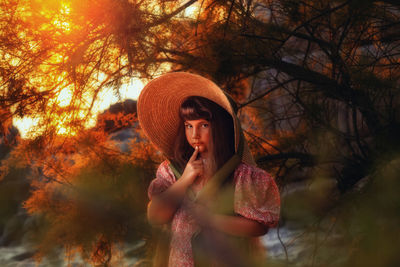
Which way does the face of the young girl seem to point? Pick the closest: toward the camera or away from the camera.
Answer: toward the camera
